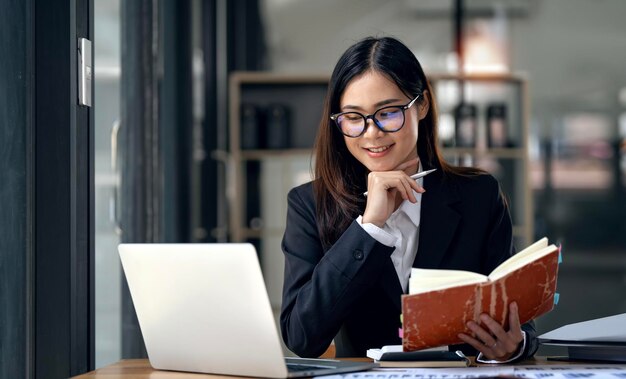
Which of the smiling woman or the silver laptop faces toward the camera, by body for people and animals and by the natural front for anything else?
the smiling woman

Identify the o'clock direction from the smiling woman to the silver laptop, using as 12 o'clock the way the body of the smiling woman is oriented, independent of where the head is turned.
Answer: The silver laptop is roughly at 1 o'clock from the smiling woman.

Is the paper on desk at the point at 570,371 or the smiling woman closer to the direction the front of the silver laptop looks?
the smiling woman

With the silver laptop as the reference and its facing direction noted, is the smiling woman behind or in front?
in front

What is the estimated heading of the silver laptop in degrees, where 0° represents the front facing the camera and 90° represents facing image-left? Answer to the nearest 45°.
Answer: approximately 225°

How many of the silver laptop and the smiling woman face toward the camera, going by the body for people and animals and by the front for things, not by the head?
1

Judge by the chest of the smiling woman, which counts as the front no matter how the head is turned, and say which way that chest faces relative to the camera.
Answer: toward the camera
